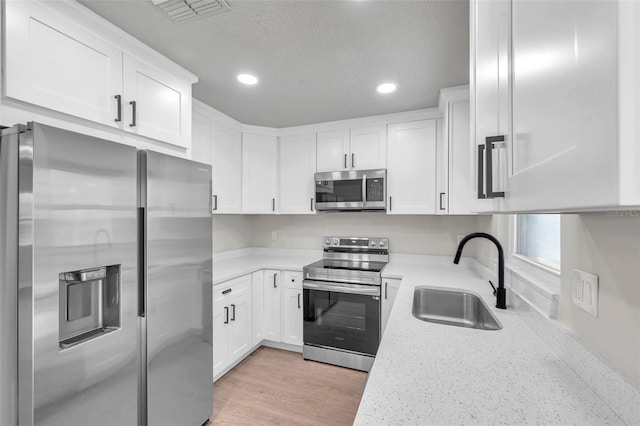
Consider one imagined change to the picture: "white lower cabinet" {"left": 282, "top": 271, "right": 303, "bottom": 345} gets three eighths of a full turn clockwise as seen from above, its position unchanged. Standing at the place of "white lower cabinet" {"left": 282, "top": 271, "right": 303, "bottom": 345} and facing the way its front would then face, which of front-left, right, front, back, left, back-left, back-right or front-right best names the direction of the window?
back

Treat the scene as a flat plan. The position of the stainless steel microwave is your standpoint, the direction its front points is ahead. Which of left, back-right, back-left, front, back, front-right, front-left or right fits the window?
front-left

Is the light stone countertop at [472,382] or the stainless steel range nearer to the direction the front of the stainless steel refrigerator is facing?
the light stone countertop

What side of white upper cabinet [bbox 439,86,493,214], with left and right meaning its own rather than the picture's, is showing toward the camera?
left

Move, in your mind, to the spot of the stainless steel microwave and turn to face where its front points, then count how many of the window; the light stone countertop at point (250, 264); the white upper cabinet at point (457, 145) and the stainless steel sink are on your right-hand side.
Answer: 1

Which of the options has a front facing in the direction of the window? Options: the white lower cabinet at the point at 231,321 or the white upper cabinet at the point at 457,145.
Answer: the white lower cabinet

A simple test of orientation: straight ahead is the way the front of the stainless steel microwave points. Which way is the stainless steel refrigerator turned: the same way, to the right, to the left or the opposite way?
to the left

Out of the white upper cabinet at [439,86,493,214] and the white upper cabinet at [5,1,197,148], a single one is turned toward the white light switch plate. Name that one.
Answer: the white upper cabinet at [5,1,197,148]

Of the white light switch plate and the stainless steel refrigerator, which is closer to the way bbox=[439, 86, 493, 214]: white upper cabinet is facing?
the stainless steel refrigerator

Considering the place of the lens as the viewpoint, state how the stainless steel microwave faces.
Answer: facing the viewer

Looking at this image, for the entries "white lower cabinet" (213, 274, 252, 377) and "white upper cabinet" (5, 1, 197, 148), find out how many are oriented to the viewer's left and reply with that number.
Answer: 0

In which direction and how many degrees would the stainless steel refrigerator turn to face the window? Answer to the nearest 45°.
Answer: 0° — it already faces it
